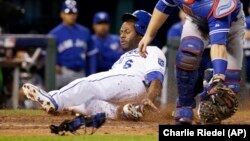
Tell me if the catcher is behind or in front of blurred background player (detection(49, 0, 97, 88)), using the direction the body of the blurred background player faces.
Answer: in front

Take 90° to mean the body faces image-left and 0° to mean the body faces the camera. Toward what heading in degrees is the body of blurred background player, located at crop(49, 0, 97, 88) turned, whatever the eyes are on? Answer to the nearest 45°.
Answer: approximately 0°

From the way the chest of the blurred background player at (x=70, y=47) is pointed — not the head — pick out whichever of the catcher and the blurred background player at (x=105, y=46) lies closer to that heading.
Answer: the catcher

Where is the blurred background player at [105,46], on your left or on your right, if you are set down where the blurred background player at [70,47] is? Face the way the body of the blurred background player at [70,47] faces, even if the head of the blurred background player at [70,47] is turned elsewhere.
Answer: on your left
